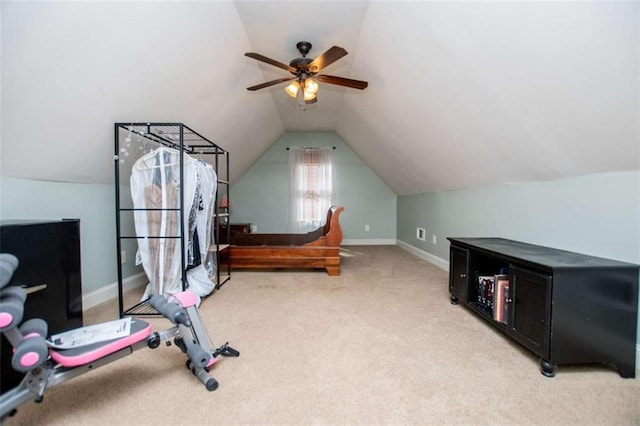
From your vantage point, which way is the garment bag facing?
toward the camera

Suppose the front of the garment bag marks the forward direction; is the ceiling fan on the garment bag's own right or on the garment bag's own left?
on the garment bag's own left

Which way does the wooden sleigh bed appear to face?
to the viewer's left

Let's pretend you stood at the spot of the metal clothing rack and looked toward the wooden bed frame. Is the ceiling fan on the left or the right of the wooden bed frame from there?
right

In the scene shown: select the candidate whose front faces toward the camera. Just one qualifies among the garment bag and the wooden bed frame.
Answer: the garment bag

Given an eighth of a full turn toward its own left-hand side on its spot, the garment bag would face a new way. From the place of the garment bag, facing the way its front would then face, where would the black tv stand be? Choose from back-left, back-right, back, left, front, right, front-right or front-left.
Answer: front
